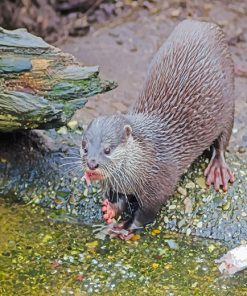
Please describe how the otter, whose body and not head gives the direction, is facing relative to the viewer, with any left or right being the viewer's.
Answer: facing the viewer and to the left of the viewer
